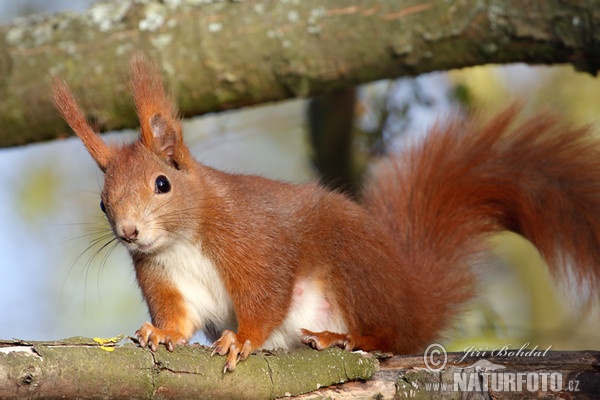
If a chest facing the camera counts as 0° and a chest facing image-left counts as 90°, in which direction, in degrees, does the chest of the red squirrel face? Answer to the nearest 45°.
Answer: approximately 45°
